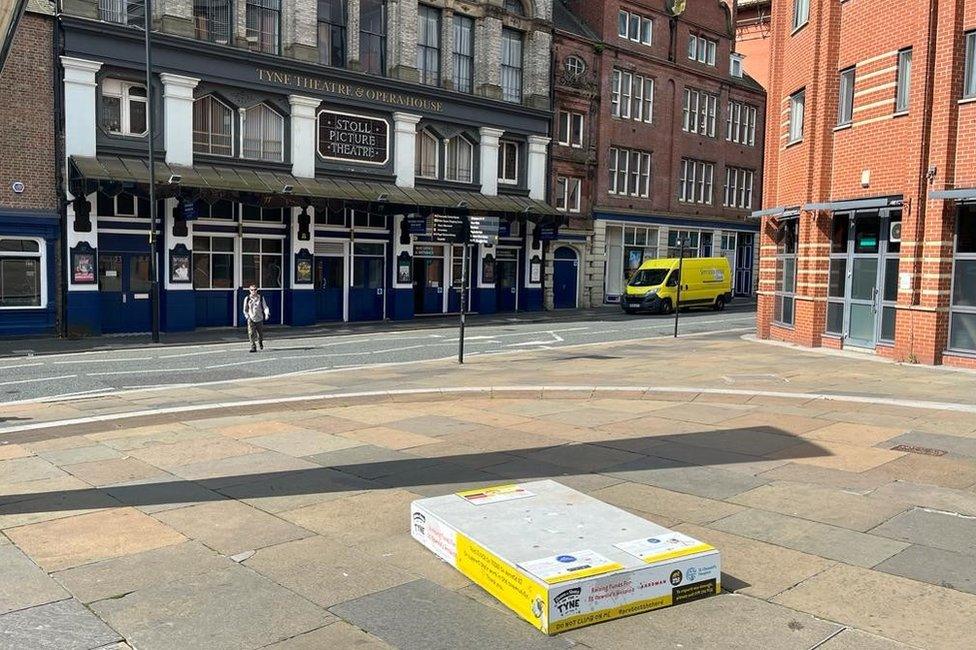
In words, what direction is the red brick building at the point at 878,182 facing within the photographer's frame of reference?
facing the viewer and to the left of the viewer

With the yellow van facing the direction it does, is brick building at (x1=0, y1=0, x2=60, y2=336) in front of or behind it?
in front

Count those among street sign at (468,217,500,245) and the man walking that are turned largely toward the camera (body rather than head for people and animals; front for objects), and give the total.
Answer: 2

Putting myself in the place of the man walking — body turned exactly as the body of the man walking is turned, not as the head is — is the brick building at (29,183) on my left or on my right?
on my right

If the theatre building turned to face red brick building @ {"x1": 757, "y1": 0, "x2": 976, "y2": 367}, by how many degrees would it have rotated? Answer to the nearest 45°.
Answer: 0° — it already faces it

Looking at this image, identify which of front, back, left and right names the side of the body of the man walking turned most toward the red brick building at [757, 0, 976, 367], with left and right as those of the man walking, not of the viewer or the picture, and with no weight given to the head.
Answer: left

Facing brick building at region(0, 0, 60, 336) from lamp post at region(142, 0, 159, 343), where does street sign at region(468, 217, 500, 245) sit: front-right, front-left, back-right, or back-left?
back-left

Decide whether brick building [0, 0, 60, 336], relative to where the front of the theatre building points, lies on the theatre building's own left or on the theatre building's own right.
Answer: on the theatre building's own right

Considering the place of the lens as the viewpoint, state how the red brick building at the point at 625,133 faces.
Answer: facing the viewer and to the right of the viewer

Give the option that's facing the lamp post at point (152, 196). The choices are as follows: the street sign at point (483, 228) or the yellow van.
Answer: the yellow van

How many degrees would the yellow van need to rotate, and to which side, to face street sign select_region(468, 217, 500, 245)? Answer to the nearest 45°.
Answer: approximately 45° to its left

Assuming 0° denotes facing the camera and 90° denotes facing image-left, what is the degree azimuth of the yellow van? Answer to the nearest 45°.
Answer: approximately 45°

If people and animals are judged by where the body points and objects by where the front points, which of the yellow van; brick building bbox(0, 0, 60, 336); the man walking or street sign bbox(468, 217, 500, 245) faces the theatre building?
the yellow van

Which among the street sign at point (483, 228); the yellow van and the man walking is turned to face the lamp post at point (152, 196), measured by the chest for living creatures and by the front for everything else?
the yellow van

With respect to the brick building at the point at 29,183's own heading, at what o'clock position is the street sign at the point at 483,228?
The street sign is roughly at 11 o'clock from the brick building.

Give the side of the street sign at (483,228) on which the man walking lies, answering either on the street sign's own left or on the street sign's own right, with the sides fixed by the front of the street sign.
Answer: on the street sign's own right

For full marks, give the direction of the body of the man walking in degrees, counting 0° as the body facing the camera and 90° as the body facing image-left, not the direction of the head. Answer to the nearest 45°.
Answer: approximately 0°
